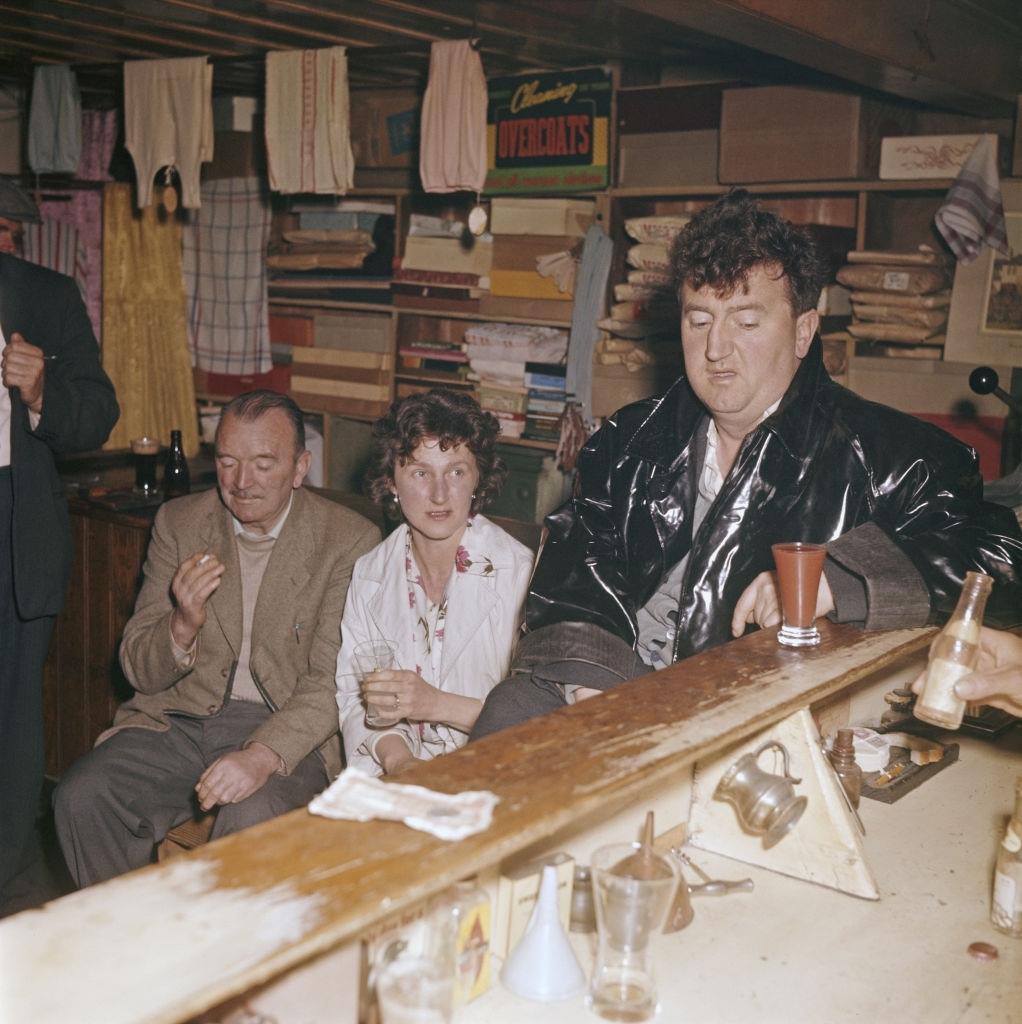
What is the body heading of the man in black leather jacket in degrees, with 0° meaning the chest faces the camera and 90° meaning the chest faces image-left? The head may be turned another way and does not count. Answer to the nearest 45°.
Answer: approximately 45°

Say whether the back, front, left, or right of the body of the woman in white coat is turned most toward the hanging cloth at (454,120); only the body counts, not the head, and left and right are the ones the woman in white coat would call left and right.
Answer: back

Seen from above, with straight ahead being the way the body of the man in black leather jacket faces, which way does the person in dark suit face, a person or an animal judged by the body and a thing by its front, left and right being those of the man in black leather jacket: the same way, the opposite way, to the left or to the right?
to the left

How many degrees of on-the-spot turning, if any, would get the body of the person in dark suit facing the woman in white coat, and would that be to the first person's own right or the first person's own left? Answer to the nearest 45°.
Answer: approximately 45° to the first person's own left

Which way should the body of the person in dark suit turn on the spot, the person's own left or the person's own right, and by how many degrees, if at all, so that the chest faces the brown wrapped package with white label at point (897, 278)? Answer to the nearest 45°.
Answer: approximately 90° to the person's own left

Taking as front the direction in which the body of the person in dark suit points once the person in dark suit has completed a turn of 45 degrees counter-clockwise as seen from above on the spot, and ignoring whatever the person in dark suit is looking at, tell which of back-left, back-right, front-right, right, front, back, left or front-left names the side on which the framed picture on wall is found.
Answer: front-left

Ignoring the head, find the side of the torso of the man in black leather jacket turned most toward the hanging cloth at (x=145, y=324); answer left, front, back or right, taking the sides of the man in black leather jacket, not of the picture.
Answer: right
